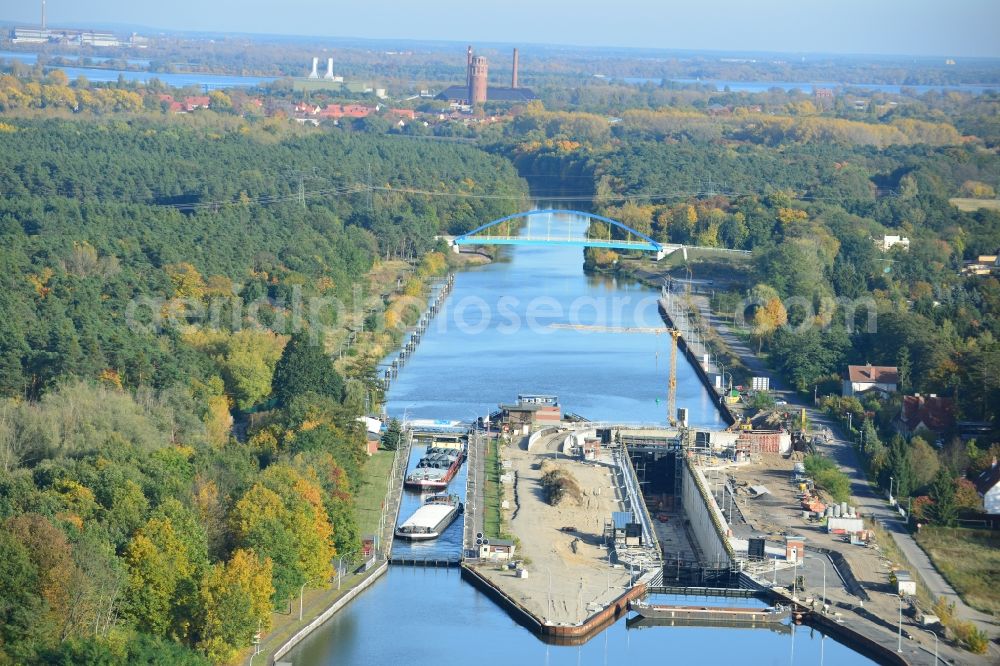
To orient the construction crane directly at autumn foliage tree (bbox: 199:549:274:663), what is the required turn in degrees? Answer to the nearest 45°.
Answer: approximately 90° to its left

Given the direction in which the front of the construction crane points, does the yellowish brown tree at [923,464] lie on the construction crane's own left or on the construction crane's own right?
on the construction crane's own left

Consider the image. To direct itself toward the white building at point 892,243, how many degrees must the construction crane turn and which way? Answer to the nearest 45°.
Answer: approximately 135° to its right

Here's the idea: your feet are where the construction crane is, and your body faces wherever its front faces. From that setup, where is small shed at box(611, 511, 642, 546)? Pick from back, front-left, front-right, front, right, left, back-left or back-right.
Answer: left

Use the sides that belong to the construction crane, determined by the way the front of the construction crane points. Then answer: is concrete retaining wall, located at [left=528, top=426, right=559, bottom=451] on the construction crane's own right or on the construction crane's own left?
on the construction crane's own left

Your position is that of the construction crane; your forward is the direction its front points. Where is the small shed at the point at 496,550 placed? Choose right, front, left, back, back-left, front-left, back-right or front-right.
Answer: left

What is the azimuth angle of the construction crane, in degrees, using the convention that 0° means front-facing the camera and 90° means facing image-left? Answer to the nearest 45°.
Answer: approximately 90°

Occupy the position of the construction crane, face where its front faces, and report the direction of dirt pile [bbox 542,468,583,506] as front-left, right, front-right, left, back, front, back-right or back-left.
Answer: left

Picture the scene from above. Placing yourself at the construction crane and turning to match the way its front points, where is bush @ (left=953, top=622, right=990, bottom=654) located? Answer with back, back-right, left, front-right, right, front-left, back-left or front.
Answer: left

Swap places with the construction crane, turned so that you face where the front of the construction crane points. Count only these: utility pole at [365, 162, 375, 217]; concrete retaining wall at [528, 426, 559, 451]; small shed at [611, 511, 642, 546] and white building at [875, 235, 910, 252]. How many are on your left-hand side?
2

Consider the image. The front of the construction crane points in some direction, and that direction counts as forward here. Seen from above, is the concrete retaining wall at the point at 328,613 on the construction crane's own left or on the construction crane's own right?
on the construction crane's own left

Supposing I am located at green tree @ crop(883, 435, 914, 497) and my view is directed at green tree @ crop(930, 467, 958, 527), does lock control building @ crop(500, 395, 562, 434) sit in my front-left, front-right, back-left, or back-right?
back-right
